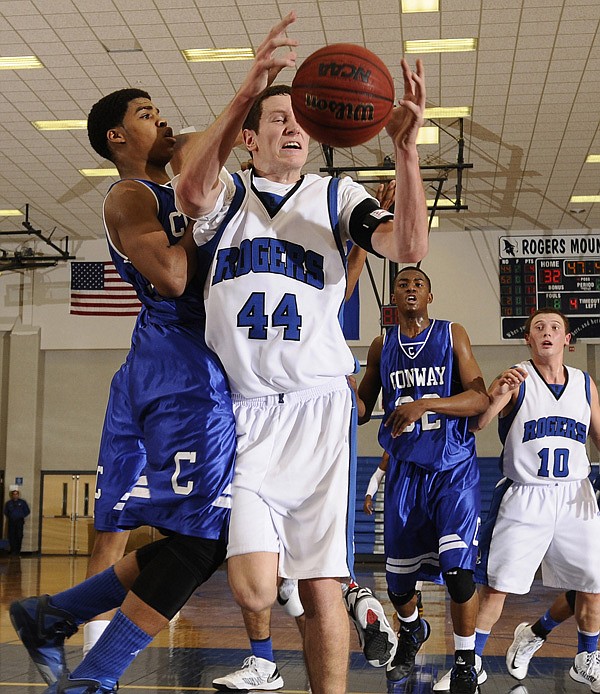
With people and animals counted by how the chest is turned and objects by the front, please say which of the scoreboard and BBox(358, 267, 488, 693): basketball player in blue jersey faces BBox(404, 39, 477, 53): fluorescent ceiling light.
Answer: the scoreboard

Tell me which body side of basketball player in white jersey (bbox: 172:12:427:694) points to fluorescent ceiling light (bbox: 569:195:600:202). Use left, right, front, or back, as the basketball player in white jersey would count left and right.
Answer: back

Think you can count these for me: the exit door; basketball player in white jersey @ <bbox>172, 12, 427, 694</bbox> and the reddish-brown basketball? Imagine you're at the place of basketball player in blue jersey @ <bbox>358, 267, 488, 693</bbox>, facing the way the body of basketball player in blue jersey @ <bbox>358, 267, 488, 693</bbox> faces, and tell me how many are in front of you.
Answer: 2

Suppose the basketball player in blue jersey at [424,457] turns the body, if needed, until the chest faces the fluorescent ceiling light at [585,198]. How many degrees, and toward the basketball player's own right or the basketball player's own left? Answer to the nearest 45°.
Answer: approximately 180°

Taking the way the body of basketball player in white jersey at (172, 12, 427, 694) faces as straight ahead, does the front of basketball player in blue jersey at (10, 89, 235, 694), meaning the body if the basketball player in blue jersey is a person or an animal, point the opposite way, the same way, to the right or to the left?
to the left

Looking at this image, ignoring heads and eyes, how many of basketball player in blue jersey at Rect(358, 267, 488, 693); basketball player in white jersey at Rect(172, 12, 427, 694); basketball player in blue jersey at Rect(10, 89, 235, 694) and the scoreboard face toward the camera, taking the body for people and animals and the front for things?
3

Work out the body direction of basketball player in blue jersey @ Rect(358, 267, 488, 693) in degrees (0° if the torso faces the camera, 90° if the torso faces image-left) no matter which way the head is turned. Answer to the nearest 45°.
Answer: approximately 0°

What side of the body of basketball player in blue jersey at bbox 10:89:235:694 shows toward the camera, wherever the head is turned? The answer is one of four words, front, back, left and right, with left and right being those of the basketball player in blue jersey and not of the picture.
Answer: right

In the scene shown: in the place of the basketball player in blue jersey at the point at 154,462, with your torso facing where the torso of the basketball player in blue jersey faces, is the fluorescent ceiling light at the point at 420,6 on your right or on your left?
on your left

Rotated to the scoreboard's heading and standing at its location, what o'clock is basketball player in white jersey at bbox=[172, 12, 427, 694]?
The basketball player in white jersey is roughly at 12 o'clock from the scoreboard.
